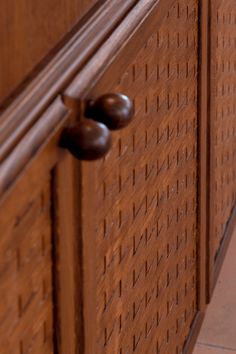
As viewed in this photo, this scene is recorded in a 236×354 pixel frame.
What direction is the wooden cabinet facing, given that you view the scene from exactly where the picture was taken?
facing the viewer and to the right of the viewer
